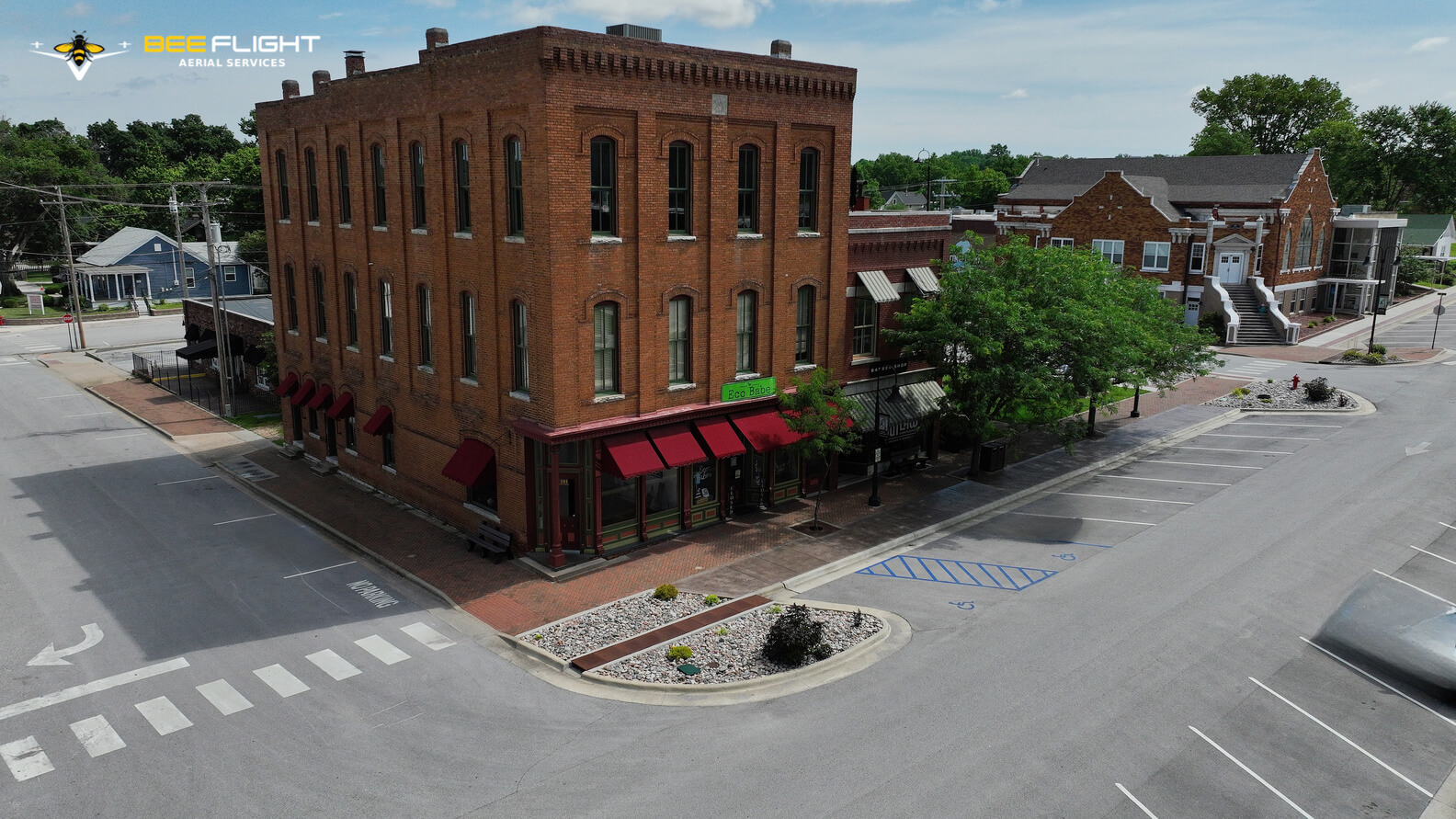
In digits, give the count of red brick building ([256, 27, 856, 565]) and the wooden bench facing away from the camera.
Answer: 0

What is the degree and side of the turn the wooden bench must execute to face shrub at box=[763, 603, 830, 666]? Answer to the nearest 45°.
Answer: approximately 90° to its left

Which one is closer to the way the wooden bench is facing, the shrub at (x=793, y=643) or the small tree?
the shrub

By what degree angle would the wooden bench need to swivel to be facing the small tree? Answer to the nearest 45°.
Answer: approximately 135° to its left

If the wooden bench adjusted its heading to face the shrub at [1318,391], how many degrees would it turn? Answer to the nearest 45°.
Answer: approximately 135° to its left

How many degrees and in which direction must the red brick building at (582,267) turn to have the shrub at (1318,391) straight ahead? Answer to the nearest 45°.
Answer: approximately 45° to its left

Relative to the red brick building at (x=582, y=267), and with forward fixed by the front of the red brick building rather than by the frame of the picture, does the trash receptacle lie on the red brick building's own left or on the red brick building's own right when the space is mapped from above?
on the red brick building's own left

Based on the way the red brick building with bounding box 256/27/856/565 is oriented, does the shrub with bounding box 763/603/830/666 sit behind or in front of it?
in front

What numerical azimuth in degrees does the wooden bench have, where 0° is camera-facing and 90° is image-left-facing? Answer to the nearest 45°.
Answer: approximately 45°

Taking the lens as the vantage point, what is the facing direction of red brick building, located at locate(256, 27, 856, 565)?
facing the viewer and to the right of the viewer

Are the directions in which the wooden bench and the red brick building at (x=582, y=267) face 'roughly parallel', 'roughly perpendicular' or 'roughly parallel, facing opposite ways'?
roughly perpendicular
